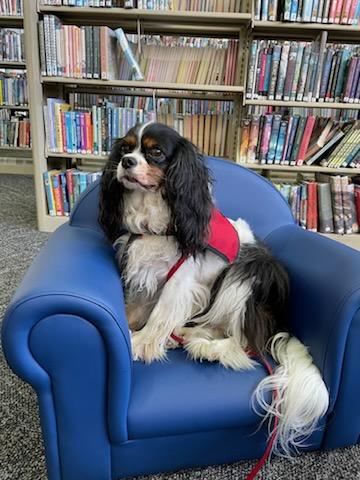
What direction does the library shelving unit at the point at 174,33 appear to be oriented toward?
toward the camera

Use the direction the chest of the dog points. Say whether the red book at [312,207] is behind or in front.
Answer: behind

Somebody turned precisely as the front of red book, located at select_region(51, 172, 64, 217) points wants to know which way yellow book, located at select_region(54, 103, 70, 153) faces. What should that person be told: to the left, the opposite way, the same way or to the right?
the same way

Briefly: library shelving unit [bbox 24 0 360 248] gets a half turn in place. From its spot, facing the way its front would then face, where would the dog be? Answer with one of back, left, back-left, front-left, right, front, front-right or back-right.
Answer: back

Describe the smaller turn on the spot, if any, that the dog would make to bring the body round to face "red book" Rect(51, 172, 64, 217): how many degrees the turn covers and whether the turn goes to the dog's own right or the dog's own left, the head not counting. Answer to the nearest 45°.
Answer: approximately 90° to the dog's own right

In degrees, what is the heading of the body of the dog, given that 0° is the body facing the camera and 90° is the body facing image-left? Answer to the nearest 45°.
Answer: approximately 45°

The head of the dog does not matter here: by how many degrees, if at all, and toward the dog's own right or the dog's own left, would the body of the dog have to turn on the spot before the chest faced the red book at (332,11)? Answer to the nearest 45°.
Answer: approximately 135° to the dog's own right
